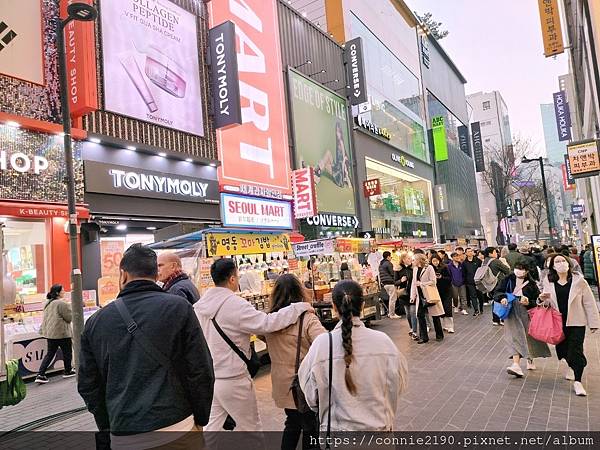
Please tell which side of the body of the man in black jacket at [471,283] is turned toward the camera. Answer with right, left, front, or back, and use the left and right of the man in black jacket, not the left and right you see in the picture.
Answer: front

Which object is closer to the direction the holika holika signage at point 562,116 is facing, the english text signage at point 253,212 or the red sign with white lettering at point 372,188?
the english text signage

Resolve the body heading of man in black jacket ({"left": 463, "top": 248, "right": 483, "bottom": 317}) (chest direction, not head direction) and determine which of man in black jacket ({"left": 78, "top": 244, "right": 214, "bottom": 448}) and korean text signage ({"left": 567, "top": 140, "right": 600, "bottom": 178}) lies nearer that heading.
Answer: the man in black jacket

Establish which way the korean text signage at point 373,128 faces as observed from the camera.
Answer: facing the viewer and to the right of the viewer

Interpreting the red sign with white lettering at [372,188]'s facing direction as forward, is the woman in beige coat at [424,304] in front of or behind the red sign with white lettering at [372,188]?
in front

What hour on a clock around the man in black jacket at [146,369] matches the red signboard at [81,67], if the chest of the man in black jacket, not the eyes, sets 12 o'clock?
The red signboard is roughly at 12 o'clock from the man in black jacket.

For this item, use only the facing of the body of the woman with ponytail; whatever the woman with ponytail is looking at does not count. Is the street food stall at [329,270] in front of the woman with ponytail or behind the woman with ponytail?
in front

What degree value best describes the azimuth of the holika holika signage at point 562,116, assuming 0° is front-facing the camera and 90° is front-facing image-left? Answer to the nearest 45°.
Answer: approximately 0°

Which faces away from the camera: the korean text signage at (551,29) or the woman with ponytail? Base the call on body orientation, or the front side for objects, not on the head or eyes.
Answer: the woman with ponytail

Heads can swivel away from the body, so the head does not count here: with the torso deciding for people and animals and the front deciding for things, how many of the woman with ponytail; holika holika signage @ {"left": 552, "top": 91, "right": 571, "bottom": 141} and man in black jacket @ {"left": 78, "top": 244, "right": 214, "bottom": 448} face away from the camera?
2

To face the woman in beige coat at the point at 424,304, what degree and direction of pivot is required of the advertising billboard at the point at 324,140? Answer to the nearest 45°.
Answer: approximately 45° to its right

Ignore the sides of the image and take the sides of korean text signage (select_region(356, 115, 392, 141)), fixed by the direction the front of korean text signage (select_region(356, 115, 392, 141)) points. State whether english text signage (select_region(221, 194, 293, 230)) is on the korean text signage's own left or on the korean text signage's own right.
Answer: on the korean text signage's own right

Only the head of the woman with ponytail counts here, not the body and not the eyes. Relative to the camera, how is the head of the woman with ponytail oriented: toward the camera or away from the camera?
away from the camera

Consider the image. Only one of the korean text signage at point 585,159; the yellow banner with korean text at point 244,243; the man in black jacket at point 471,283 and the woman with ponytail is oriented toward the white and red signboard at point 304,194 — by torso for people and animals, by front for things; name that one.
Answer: the woman with ponytail

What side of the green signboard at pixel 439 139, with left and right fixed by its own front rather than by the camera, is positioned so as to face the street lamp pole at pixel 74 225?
front

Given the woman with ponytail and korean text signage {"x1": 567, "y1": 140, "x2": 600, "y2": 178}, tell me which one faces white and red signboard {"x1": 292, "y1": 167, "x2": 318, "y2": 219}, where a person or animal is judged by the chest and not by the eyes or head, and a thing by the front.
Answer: the woman with ponytail

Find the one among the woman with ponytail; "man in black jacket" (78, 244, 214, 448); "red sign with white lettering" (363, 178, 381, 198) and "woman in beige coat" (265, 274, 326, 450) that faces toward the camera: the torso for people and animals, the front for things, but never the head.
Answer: the red sign with white lettering

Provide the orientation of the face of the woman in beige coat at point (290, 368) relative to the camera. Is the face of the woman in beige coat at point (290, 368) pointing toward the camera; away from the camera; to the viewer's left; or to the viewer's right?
away from the camera

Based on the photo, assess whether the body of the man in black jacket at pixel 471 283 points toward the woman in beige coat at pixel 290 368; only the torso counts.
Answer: yes
